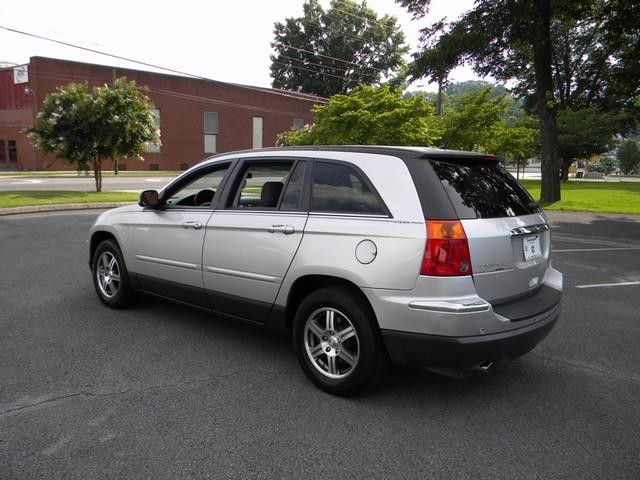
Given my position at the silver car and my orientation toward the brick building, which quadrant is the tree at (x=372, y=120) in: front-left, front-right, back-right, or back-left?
front-right

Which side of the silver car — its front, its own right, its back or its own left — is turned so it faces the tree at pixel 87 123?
front

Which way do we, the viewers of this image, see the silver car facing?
facing away from the viewer and to the left of the viewer

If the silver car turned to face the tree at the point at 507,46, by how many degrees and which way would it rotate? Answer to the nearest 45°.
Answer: approximately 45° to its right

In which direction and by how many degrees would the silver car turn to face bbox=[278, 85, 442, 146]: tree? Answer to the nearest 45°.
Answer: approximately 45° to its right

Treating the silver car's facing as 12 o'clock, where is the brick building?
The brick building is roughly at 1 o'clock from the silver car.
